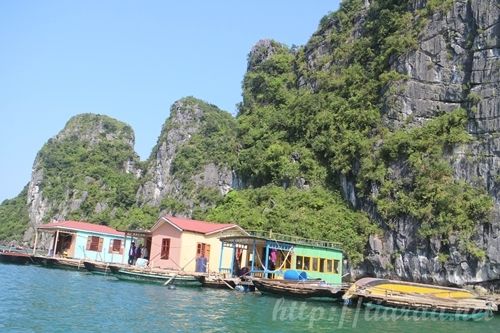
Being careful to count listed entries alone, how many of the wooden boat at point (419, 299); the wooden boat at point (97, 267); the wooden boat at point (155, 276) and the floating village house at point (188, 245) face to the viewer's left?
3

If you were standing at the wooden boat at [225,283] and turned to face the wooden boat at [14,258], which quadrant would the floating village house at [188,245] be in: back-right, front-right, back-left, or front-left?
front-right

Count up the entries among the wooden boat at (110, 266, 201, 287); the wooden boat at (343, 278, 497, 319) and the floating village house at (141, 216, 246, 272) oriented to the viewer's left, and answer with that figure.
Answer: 1

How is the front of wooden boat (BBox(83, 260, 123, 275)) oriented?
to the viewer's left

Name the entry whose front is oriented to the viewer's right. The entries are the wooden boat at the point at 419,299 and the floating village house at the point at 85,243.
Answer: the wooden boat

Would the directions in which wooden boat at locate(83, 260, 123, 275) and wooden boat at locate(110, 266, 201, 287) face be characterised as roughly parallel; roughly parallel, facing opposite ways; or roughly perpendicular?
roughly parallel

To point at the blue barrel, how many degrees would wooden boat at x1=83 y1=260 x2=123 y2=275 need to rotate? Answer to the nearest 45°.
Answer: approximately 135° to its left

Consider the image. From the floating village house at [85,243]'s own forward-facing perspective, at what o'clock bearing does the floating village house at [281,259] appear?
the floating village house at [281,259] is roughly at 9 o'clock from the floating village house at [85,243].

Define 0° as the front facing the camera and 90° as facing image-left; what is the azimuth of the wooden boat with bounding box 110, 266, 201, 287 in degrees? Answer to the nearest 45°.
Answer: approximately 90°

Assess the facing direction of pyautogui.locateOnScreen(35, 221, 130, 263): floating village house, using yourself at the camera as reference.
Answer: facing the viewer and to the left of the viewer

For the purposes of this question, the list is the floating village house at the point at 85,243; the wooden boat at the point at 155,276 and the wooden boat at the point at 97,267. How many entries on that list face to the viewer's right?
0

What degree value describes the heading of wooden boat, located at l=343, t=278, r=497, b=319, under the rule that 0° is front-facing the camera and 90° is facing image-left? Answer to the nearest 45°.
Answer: approximately 270°
